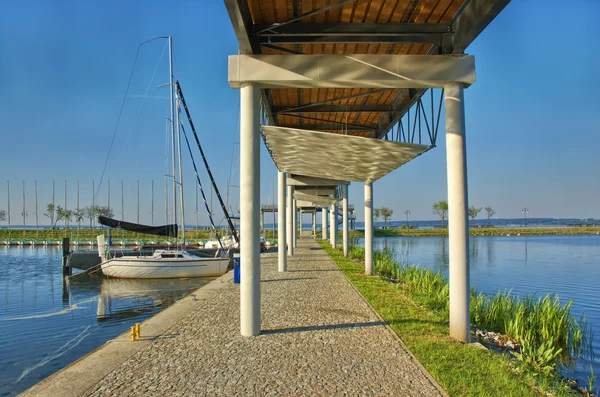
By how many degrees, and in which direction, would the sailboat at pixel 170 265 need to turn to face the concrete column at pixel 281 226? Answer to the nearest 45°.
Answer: approximately 45° to its right

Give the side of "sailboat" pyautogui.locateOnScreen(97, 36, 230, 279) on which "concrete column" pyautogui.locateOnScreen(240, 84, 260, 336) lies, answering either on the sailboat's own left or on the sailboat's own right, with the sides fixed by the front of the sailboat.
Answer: on the sailboat's own right

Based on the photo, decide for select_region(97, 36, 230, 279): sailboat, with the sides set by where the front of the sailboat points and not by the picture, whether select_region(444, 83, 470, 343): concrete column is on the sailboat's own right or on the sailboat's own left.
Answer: on the sailboat's own right

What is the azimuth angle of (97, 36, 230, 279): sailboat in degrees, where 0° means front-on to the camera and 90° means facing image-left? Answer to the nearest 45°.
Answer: approximately 270°

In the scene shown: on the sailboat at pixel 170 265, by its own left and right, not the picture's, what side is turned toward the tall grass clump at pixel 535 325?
right
